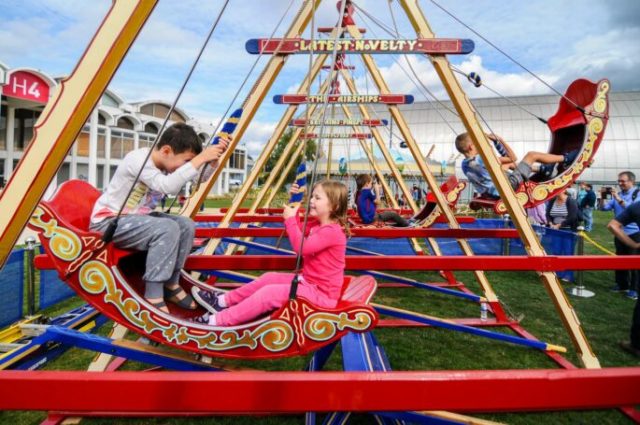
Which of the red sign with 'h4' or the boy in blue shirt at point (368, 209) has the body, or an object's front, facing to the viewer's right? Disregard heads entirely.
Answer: the boy in blue shirt

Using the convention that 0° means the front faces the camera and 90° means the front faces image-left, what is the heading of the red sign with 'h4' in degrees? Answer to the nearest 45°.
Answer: approximately 0°

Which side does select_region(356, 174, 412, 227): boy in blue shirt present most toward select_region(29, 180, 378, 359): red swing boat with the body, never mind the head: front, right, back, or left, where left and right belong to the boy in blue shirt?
right

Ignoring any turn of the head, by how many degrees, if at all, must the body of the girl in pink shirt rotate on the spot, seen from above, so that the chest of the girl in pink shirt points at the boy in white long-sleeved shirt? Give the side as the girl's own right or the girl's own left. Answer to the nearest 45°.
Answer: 0° — they already face them

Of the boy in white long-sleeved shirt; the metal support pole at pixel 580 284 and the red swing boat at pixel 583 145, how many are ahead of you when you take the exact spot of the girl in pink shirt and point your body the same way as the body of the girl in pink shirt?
1

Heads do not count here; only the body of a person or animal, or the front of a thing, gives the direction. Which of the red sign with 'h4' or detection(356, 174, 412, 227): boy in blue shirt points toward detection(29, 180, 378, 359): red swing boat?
the red sign with 'h4'

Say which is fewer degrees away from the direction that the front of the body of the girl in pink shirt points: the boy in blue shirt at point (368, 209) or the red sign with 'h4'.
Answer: the red sign with 'h4'

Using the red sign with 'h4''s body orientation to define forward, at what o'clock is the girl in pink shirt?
The girl in pink shirt is roughly at 12 o'clock from the red sign with 'h4'.

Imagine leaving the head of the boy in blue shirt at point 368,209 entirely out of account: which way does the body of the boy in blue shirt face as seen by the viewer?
to the viewer's right

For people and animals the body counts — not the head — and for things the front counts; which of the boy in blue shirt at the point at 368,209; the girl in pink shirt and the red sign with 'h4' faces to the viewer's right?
the boy in blue shirt

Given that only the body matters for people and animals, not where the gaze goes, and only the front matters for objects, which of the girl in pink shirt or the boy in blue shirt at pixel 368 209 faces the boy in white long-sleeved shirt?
the girl in pink shirt

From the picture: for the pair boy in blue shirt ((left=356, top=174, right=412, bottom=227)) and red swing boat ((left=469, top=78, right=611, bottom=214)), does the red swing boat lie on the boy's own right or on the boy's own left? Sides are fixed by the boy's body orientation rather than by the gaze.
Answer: on the boy's own right

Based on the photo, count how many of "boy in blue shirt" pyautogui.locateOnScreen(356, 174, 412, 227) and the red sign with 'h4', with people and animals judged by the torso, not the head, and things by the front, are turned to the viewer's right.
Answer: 1

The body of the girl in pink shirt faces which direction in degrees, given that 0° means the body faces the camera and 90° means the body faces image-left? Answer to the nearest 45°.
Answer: approximately 90°
